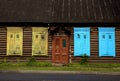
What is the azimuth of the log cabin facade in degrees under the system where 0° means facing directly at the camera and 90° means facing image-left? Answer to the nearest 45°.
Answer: approximately 0°
